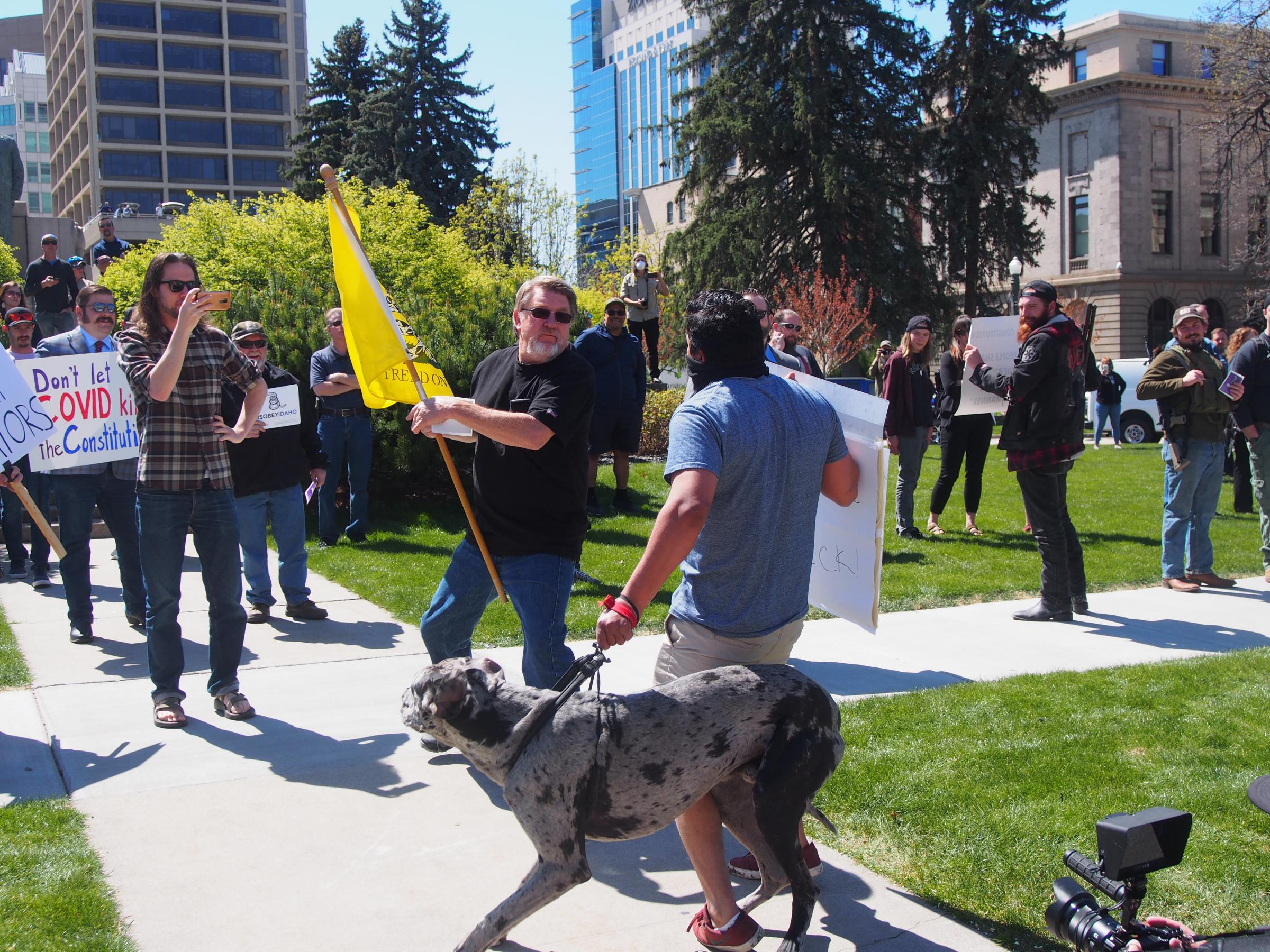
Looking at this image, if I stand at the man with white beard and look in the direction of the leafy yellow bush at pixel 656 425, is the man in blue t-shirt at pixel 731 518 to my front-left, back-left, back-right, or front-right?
back-right

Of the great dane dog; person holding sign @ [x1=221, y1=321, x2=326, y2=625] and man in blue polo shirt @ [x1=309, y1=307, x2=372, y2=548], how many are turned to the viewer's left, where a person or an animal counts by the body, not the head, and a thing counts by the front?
1

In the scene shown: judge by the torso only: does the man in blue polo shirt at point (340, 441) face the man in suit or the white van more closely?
the man in suit

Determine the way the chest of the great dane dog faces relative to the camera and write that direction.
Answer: to the viewer's left

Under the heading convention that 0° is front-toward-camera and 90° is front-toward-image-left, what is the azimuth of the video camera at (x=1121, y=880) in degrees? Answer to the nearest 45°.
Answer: approximately 135°

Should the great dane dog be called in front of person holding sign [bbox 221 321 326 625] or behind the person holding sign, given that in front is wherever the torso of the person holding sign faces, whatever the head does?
in front

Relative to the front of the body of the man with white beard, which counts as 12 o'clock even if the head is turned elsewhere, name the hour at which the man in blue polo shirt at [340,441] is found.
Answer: The man in blue polo shirt is roughly at 4 o'clock from the man with white beard.

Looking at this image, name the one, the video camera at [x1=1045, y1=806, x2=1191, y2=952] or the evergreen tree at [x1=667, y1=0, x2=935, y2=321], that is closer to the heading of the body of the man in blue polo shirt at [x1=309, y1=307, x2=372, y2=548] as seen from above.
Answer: the video camera

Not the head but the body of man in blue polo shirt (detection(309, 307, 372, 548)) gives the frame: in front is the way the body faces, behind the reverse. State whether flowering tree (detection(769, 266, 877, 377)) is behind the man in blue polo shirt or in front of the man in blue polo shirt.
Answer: behind

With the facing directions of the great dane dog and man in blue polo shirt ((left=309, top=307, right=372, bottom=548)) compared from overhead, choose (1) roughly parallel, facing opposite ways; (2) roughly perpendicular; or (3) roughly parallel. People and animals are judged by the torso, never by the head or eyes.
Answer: roughly perpendicular

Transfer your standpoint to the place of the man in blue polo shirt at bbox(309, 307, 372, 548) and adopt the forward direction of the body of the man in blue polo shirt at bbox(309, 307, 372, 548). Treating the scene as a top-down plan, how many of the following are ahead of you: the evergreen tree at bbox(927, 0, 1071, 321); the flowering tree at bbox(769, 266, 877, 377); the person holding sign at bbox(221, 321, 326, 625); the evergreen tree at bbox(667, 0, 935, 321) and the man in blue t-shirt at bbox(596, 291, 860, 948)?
2
